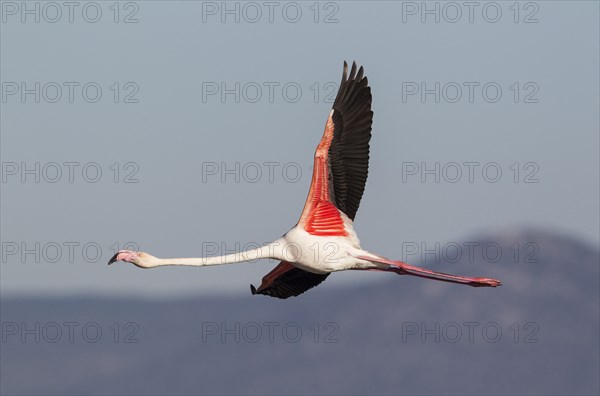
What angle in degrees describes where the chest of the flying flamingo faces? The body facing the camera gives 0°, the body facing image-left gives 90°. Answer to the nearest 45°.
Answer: approximately 90°
